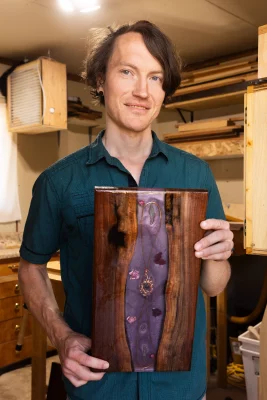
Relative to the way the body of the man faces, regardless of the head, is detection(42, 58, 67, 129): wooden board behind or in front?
behind

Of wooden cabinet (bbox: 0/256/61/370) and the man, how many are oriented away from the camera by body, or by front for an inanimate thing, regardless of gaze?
0

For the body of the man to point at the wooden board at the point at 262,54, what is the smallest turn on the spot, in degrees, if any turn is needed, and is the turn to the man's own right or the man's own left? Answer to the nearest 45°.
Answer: approximately 135° to the man's own left

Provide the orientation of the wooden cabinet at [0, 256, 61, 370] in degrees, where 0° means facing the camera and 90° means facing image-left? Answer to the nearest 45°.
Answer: approximately 315°

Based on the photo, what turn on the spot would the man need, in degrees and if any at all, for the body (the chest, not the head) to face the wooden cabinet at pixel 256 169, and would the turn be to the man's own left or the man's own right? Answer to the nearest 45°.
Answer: approximately 135° to the man's own left

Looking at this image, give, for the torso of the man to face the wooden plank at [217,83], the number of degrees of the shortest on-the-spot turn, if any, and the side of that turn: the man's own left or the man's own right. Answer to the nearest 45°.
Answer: approximately 180°

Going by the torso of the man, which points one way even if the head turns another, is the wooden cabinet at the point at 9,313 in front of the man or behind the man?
behind

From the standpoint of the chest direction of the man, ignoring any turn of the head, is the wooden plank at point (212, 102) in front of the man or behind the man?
behind

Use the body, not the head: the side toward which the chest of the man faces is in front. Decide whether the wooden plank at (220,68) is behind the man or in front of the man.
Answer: behind

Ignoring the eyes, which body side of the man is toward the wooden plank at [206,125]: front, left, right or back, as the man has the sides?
back

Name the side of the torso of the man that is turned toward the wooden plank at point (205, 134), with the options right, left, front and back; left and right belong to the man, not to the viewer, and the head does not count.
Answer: back
